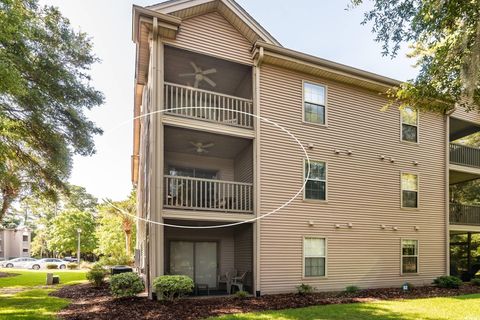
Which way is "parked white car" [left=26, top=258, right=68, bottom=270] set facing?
to the viewer's left

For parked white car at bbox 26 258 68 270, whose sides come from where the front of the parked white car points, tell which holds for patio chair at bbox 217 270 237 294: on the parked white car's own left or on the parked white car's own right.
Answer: on the parked white car's own left

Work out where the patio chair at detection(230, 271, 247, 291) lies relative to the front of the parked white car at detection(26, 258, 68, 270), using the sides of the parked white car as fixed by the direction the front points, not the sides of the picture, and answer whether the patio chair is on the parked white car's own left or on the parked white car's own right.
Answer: on the parked white car's own left

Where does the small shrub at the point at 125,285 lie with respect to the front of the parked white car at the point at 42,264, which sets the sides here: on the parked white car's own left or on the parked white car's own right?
on the parked white car's own left

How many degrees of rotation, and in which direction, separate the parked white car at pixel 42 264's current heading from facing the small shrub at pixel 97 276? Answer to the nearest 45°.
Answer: approximately 90° to its left

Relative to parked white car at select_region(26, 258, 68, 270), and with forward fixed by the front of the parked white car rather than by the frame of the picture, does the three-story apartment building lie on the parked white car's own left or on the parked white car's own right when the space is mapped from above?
on the parked white car's own left
